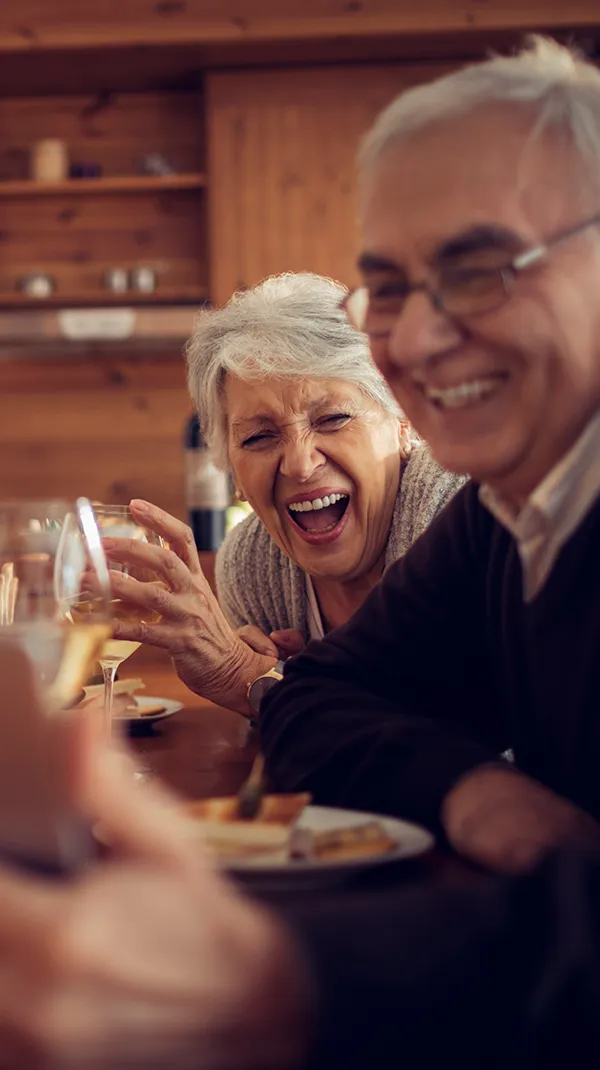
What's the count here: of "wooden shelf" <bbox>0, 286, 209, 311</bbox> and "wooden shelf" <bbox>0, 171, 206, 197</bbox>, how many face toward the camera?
2

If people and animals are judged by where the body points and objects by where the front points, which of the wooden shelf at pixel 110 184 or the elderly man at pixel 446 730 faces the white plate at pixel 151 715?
the wooden shelf

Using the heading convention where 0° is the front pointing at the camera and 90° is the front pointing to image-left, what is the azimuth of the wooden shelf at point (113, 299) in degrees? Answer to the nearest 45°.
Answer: approximately 0°

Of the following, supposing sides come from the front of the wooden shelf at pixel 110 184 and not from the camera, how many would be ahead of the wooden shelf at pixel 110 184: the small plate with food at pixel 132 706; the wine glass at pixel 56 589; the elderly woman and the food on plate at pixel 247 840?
4

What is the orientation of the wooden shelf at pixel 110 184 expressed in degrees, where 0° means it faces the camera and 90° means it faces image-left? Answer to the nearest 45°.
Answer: approximately 0°

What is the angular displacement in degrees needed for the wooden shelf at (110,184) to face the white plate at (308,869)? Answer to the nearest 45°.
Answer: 0° — it already faces it

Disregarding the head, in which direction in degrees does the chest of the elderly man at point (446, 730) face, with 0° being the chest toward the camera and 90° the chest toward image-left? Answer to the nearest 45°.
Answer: approximately 45°
